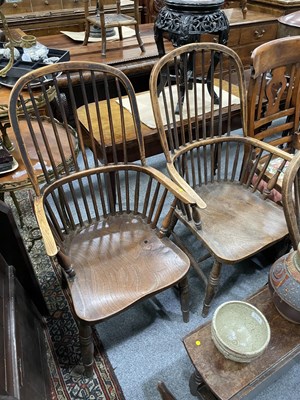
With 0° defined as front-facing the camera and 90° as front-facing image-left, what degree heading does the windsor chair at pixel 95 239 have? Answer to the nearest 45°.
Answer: approximately 315°

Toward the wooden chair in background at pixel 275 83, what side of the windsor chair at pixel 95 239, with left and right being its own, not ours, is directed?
left

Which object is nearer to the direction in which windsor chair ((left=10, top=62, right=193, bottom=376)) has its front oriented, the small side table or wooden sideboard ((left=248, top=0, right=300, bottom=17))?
the small side table
